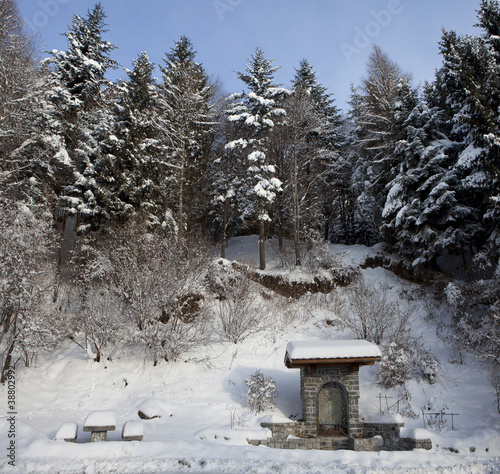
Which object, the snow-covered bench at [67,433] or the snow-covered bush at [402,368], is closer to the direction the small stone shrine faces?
the snow-covered bench

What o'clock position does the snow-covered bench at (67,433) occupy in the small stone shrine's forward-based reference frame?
The snow-covered bench is roughly at 2 o'clock from the small stone shrine.

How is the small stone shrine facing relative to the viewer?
toward the camera

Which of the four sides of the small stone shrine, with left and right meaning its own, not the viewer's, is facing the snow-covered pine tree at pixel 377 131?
back

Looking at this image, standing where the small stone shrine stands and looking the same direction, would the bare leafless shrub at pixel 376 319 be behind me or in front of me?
behind

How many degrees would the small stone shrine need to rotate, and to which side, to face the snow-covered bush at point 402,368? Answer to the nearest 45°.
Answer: approximately 135° to its left

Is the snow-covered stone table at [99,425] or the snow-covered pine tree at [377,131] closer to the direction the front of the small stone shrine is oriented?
the snow-covered stone table

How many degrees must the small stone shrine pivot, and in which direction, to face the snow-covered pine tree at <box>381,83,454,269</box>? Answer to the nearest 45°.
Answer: approximately 135° to its left

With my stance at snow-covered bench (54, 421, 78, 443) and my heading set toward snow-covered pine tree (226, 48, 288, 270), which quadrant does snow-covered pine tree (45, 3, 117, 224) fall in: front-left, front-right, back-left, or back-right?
front-left

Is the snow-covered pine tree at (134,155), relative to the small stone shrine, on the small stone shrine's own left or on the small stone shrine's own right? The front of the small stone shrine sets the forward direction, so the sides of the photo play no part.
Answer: on the small stone shrine's own right

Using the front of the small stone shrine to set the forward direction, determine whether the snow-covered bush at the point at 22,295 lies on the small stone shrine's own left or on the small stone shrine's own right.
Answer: on the small stone shrine's own right

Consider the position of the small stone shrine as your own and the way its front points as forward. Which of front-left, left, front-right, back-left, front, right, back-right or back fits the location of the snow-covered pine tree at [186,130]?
back-right

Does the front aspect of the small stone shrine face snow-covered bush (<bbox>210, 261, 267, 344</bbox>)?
no
